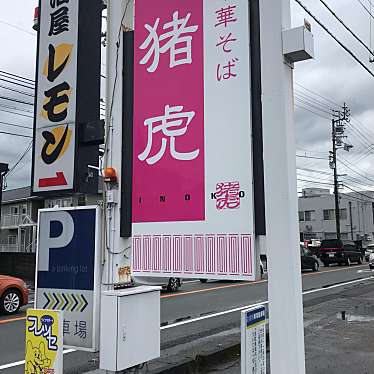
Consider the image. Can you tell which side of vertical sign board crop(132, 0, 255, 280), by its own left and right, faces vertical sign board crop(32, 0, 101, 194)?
right

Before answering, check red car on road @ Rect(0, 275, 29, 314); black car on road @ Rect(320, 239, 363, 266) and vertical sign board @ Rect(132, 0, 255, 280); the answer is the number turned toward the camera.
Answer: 1

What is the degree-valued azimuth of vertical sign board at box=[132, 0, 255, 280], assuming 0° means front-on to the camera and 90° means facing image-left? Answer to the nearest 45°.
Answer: approximately 0°

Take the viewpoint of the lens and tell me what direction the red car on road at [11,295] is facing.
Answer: facing to the right of the viewer

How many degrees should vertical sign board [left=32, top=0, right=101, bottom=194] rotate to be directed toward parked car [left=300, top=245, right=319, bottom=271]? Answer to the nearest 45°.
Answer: approximately 180°

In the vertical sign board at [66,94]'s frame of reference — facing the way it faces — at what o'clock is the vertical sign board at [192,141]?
the vertical sign board at [192,141] is roughly at 9 o'clock from the vertical sign board at [66,94].

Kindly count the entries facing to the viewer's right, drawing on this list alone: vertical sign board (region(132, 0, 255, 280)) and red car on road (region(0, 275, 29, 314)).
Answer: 1

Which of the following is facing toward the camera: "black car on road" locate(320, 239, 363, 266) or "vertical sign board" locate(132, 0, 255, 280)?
the vertical sign board

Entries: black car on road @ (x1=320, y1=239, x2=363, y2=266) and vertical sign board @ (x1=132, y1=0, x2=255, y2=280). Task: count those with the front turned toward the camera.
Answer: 1

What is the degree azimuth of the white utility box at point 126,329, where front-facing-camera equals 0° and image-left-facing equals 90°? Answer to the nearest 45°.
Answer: approximately 315°

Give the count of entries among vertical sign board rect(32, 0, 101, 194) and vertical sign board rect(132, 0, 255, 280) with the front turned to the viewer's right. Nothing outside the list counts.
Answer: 0

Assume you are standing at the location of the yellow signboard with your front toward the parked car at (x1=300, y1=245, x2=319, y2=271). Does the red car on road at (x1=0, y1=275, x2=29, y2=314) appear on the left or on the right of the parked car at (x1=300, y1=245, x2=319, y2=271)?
left
